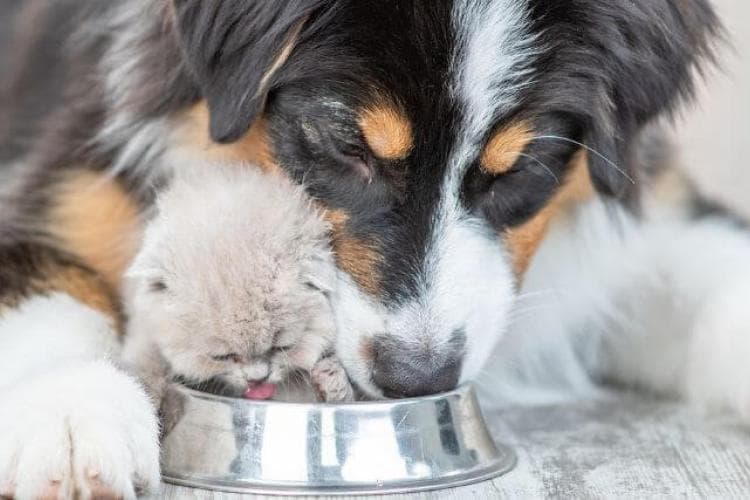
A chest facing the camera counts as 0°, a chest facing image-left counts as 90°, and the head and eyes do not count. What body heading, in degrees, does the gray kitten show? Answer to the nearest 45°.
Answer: approximately 0°

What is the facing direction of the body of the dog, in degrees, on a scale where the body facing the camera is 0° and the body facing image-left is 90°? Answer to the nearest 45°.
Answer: approximately 0°
